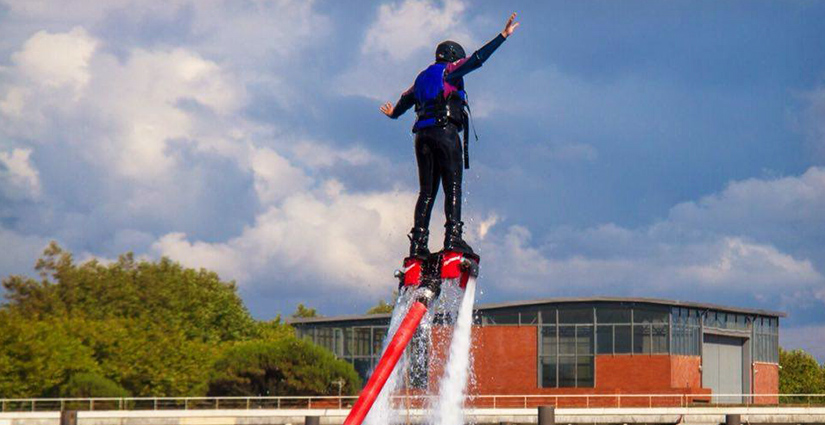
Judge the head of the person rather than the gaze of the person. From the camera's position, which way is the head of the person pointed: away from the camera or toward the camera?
away from the camera

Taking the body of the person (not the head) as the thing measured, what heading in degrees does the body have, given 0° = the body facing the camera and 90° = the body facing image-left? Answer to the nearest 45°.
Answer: approximately 225°
